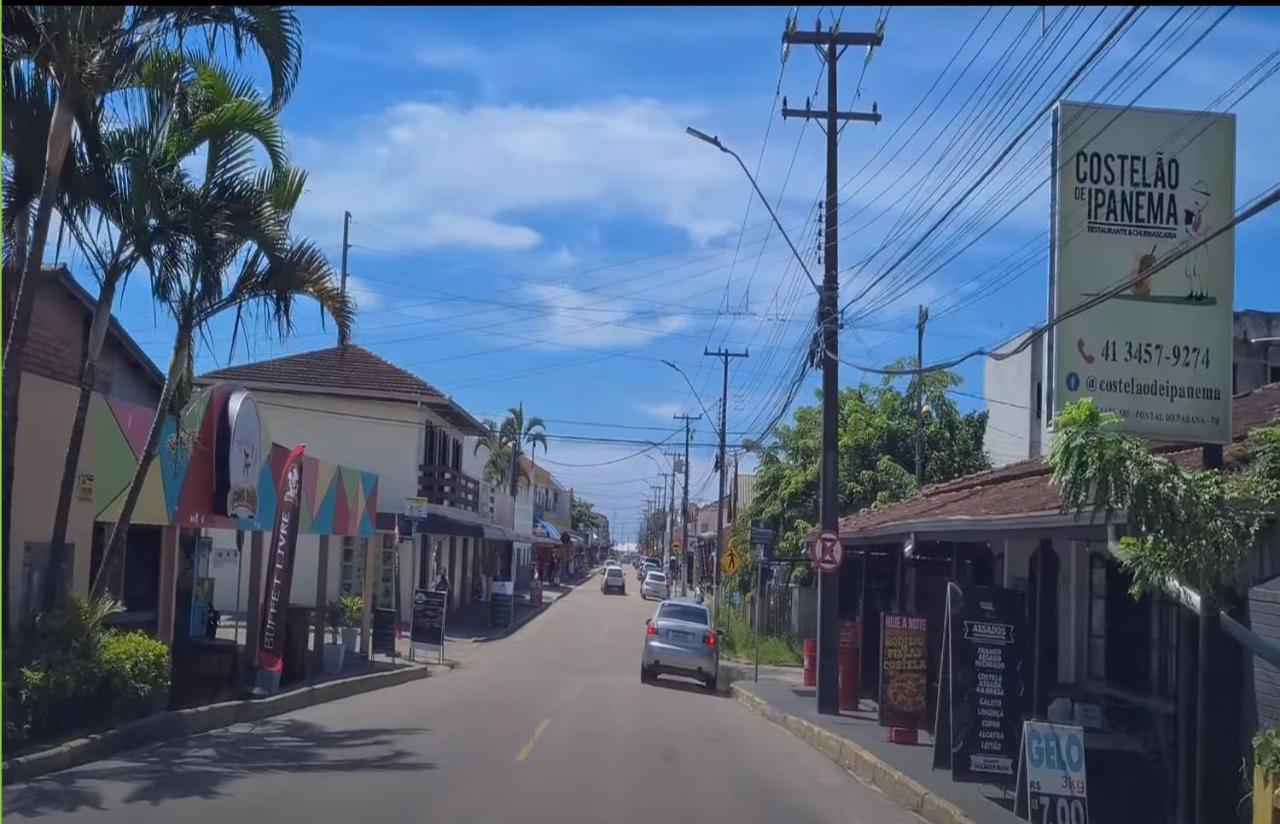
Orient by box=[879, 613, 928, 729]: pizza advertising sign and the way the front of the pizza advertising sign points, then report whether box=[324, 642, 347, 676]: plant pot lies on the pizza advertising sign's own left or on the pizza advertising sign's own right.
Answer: on the pizza advertising sign's own right

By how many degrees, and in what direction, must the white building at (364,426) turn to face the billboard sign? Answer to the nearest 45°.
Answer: approximately 90° to its right

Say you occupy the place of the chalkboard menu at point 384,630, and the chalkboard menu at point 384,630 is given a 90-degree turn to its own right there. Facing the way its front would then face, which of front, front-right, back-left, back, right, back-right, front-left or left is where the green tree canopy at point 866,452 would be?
back-right

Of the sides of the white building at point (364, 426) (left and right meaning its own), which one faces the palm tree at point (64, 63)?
right

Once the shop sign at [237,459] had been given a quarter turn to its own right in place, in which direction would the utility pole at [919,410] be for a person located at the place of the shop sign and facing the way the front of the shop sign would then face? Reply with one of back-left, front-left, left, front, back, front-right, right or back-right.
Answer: back

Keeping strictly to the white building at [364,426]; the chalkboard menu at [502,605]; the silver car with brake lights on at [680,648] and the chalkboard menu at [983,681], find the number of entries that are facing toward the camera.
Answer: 2

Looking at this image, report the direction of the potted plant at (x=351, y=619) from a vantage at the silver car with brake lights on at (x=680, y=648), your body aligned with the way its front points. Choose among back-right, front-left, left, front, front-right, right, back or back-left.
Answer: left

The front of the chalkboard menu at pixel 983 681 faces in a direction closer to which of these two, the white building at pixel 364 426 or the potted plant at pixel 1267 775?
the potted plant

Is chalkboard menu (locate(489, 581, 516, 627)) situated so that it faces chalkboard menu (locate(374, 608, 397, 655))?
yes

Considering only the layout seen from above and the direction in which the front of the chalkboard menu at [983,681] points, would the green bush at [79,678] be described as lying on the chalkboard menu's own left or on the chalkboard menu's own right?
on the chalkboard menu's own right

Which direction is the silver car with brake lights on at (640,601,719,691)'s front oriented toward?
away from the camera

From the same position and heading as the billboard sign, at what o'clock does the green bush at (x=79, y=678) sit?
The green bush is roughly at 3 o'clock from the billboard sign.
